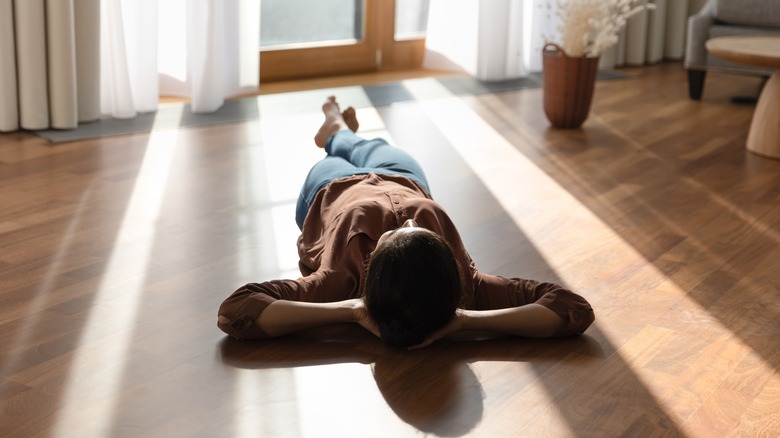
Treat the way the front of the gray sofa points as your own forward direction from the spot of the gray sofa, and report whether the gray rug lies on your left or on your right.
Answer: on your right

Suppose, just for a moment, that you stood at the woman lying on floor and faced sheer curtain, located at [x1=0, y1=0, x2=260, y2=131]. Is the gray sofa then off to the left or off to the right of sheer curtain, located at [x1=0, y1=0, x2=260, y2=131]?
right

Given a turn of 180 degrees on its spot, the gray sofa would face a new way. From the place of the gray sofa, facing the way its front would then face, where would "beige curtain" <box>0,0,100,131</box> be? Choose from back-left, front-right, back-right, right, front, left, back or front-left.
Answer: back-left

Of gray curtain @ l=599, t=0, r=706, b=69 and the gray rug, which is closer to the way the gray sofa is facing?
the gray rug

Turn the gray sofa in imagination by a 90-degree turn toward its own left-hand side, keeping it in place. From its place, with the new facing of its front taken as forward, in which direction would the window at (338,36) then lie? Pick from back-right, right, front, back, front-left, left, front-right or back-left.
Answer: back

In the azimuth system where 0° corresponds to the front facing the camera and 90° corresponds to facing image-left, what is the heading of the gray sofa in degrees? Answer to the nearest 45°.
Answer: approximately 0°

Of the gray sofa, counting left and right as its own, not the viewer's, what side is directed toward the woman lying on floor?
front

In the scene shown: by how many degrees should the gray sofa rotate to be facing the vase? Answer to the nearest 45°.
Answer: approximately 45° to its right

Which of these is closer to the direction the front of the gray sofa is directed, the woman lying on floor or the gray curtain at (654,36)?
the woman lying on floor

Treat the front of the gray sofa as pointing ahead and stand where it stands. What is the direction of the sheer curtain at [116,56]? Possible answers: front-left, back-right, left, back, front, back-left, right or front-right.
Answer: front-right

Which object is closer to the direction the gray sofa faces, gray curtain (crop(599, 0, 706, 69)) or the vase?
the vase
